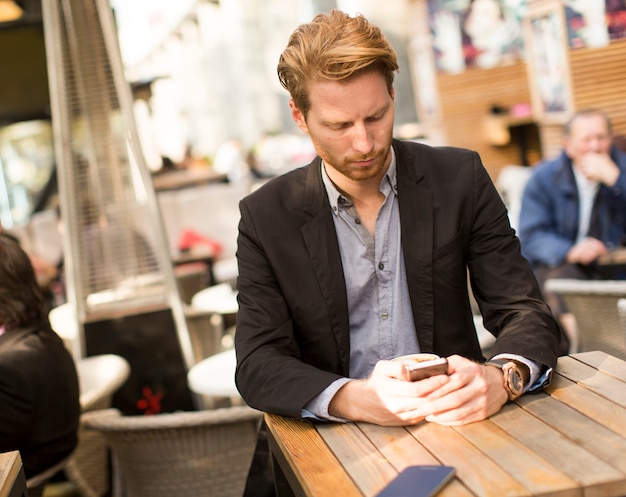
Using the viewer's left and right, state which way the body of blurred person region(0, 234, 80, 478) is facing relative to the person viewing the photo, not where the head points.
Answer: facing to the left of the viewer

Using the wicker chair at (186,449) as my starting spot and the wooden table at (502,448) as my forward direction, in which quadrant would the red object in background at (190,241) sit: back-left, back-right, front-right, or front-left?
back-left

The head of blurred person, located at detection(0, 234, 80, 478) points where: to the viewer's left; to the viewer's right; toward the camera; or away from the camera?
away from the camera

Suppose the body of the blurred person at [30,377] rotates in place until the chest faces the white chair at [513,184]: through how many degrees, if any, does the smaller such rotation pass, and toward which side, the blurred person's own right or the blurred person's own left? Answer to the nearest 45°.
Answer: approximately 135° to the blurred person's own right

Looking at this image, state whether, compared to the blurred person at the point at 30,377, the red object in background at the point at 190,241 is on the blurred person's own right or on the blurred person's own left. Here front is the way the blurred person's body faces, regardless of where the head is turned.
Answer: on the blurred person's own right

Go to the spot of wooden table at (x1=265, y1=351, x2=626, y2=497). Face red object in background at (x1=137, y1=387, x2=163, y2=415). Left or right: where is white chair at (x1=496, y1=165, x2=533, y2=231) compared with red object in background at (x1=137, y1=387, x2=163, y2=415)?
right
